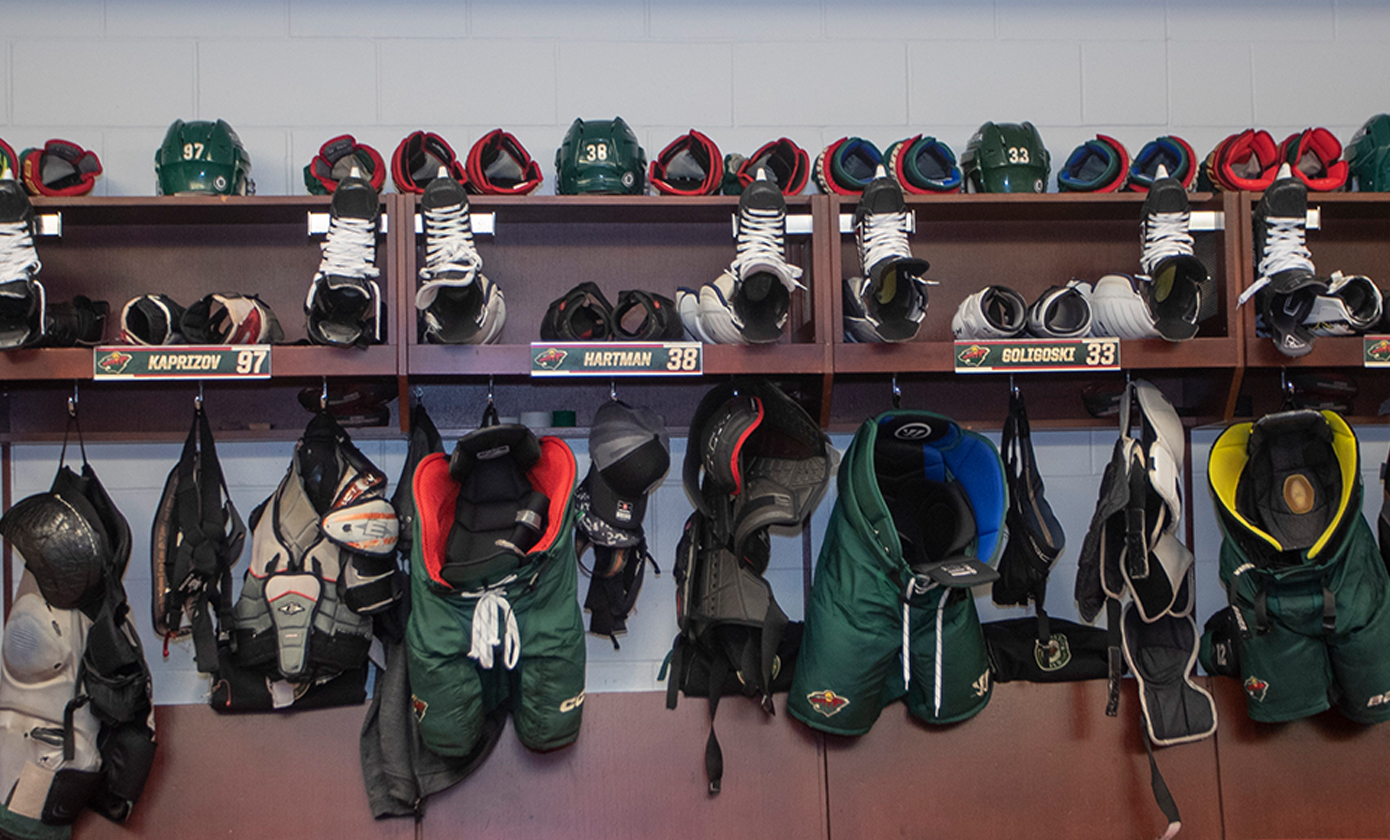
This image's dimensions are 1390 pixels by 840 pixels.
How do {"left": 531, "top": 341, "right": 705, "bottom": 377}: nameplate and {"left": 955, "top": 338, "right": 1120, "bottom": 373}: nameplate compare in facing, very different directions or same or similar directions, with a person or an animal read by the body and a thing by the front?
same or similar directions

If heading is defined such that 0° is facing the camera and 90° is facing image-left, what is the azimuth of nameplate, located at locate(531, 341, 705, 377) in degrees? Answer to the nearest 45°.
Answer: approximately 0°

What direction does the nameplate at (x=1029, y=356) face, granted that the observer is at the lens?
facing the viewer

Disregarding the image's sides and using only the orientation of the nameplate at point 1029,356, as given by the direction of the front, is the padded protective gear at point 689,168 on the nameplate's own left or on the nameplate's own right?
on the nameplate's own right
